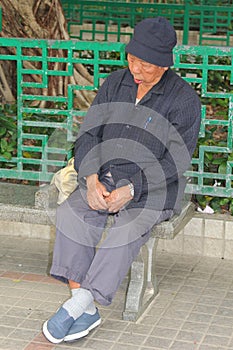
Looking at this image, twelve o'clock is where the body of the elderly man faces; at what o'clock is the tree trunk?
The tree trunk is roughly at 4 o'clock from the elderly man.

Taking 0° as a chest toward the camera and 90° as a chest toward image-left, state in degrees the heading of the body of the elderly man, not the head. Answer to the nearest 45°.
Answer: approximately 45°
